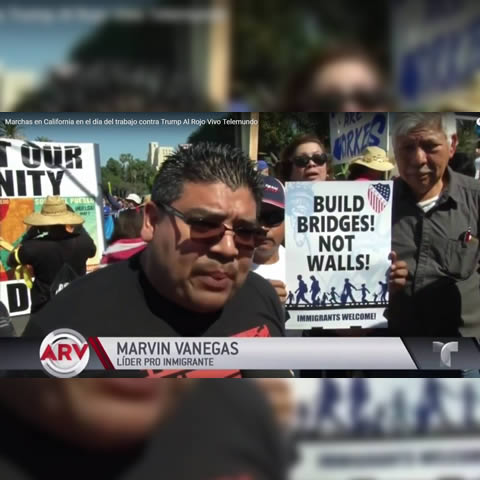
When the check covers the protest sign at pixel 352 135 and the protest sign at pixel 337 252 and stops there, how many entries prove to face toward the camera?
2

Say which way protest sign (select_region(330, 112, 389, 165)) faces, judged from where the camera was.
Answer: facing the viewer

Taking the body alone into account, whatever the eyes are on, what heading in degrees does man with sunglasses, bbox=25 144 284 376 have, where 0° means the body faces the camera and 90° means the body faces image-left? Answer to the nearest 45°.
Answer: approximately 315°

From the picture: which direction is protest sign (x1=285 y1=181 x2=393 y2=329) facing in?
toward the camera

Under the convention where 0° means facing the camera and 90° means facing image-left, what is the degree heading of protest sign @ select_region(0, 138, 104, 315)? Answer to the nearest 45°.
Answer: approximately 0°
